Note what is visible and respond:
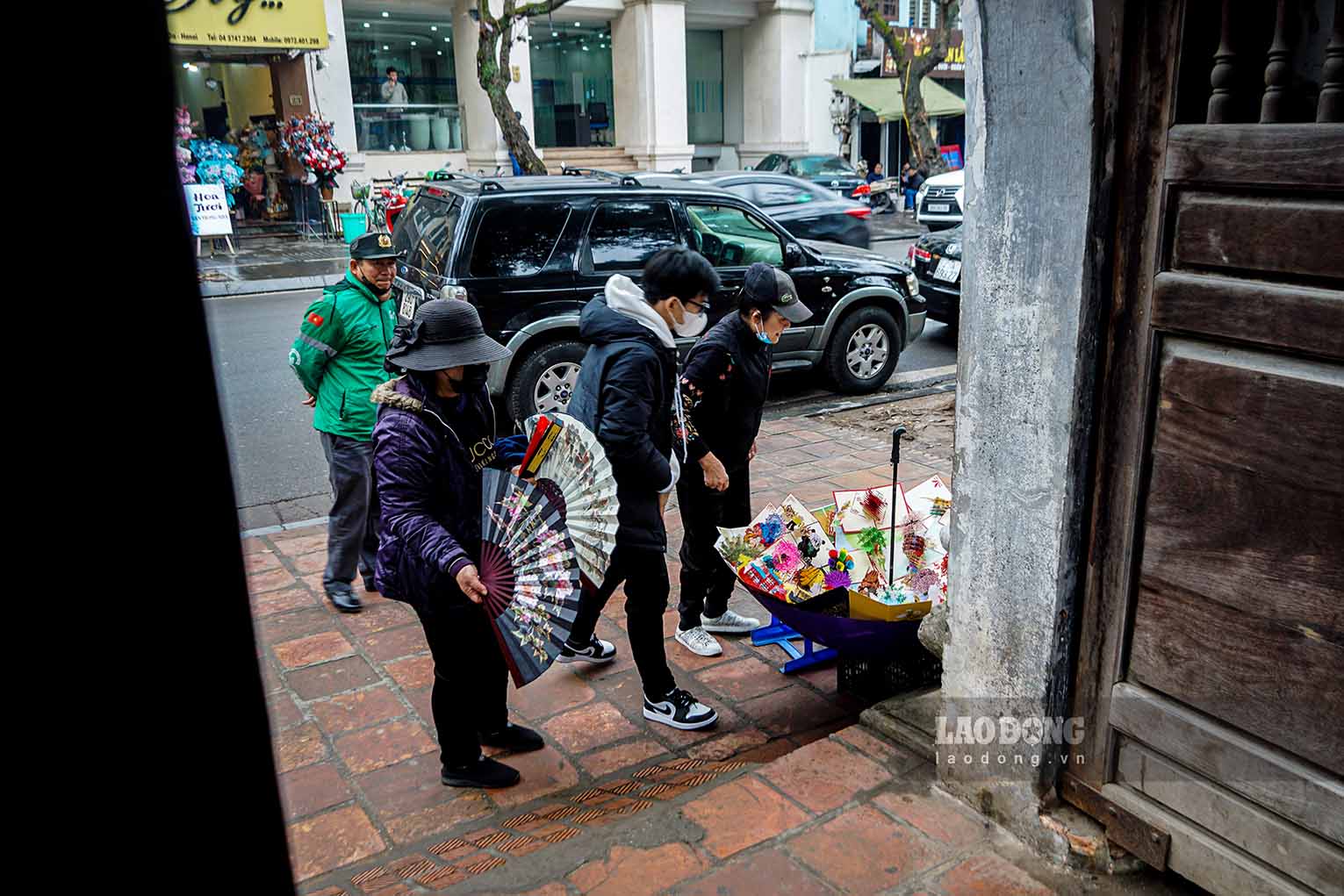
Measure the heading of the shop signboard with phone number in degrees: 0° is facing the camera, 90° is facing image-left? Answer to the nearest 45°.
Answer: approximately 0°

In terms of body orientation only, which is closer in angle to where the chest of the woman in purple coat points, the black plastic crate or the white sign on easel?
the black plastic crate

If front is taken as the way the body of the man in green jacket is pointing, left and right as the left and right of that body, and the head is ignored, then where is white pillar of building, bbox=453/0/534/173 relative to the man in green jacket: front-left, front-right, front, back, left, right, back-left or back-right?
back-left

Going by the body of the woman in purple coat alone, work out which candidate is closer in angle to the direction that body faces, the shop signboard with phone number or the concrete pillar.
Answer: the concrete pillar

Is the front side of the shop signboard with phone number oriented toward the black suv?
yes

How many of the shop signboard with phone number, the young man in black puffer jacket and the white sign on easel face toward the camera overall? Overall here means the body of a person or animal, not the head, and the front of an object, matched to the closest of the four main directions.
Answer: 2

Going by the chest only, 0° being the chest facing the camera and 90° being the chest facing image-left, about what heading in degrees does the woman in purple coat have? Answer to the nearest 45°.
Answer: approximately 315°

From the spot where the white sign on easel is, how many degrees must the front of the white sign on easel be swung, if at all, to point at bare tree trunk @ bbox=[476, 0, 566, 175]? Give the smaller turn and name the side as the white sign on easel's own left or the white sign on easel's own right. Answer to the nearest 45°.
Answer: approximately 90° to the white sign on easel's own left

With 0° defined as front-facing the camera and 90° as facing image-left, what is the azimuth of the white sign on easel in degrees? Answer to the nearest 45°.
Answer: approximately 0°

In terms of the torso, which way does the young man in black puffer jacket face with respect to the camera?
to the viewer's right

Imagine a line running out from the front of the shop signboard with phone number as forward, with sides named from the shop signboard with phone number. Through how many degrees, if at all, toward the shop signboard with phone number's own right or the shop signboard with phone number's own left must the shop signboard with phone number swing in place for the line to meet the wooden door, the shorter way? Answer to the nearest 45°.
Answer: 0° — it already faces it
